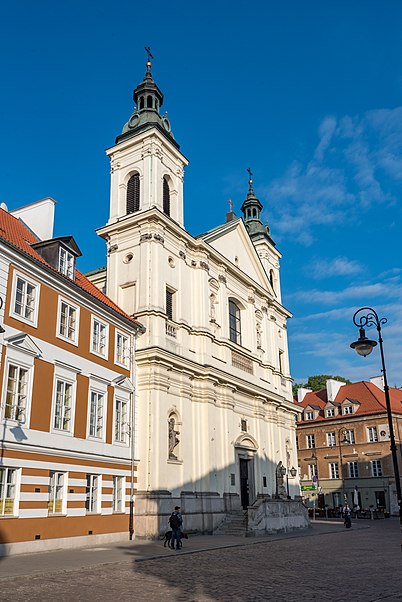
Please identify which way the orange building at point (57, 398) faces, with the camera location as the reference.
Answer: facing the viewer and to the right of the viewer

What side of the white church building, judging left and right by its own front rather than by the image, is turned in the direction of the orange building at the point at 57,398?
right

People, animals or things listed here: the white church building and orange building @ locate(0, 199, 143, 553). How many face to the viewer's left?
0

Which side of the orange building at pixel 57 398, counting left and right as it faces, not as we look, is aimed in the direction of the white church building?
left
